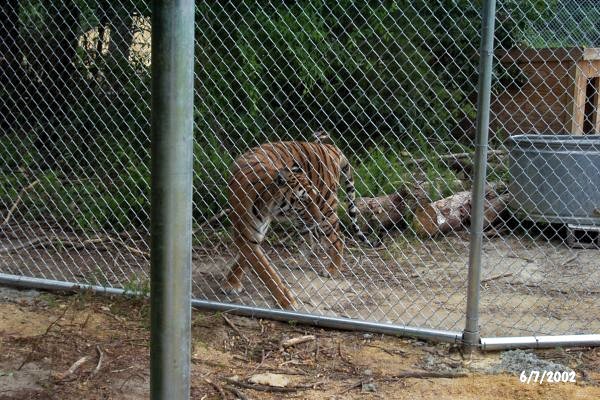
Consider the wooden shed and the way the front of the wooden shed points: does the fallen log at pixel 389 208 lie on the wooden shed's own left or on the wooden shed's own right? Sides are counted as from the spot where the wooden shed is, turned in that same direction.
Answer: on the wooden shed's own right

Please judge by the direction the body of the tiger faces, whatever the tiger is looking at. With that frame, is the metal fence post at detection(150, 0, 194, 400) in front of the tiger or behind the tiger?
in front

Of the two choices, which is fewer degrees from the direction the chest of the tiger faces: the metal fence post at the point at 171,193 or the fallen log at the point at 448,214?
the metal fence post

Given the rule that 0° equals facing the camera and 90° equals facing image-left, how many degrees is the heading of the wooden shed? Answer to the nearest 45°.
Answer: approximately 315°

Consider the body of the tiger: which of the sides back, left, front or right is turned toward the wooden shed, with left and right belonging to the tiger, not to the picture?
back

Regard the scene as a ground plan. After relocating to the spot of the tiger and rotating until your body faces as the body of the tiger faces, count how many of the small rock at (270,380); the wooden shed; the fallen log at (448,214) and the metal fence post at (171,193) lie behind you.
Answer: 2

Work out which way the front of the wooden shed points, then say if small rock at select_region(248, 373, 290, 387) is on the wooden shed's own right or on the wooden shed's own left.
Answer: on the wooden shed's own right

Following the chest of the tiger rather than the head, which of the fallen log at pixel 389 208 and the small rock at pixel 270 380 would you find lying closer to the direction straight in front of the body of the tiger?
the small rock

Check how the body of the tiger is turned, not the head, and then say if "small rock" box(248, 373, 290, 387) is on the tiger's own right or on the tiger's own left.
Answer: on the tiger's own left
